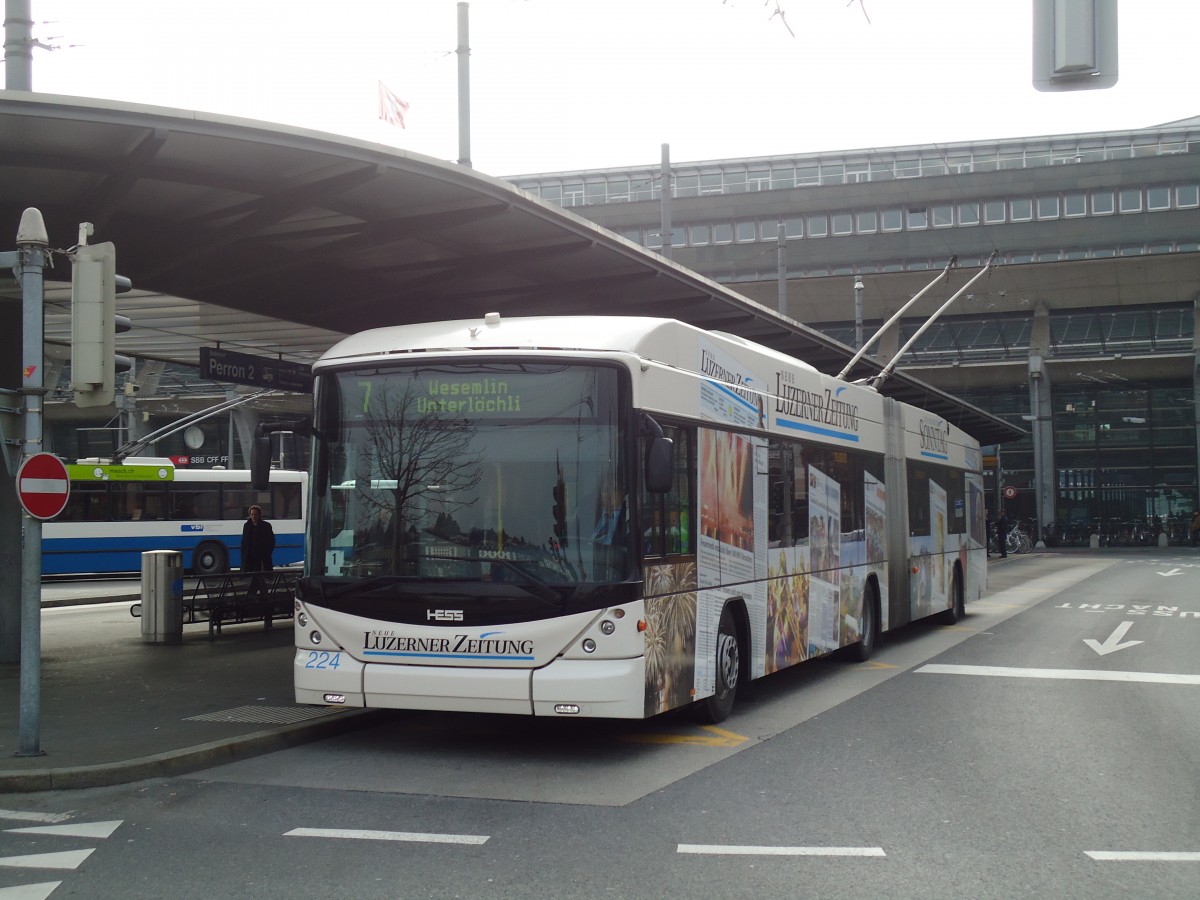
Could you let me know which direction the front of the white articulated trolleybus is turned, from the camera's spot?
facing the viewer and to the left of the viewer

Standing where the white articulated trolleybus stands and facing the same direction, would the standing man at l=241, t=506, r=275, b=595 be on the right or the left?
on its right

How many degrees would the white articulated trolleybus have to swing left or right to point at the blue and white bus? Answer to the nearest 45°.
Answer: approximately 90° to its right

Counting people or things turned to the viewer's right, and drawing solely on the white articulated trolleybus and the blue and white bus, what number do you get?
0

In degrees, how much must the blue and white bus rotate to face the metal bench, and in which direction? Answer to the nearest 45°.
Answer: approximately 90° to its left

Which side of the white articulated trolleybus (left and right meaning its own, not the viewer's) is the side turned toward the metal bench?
right

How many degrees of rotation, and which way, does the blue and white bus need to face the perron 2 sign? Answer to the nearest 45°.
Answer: approximately 90° to its left

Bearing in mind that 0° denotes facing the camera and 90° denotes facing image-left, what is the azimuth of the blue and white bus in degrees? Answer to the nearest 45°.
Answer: approximately 90°

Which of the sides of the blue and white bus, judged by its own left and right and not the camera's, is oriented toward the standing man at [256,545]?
left

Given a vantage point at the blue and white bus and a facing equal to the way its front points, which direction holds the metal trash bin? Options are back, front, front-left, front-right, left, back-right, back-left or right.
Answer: left

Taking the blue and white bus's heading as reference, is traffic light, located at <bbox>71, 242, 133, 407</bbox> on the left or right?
on its left

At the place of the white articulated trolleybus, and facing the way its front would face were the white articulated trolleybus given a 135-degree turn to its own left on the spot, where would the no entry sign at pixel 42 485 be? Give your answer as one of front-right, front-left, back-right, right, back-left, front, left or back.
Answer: back
